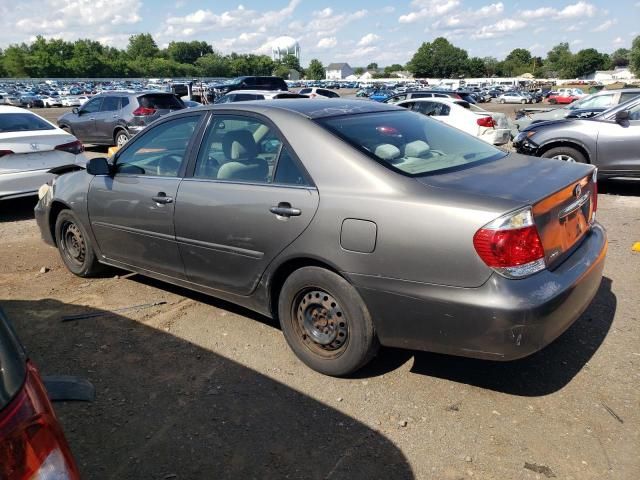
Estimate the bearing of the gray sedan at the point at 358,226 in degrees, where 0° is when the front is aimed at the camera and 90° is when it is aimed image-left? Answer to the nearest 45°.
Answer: approximately 135°

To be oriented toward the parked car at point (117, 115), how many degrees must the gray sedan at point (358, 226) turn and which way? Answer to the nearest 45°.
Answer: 0° — it already faces it

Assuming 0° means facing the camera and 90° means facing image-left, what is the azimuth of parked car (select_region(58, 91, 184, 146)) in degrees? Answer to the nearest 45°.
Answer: approximately 135°

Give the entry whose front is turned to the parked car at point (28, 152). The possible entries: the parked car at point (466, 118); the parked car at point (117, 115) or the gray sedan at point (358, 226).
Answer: the gray sedan

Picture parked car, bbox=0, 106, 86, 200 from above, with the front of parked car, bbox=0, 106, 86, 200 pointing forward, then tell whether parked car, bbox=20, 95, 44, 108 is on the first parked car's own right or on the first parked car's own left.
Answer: on the first parked car's own right

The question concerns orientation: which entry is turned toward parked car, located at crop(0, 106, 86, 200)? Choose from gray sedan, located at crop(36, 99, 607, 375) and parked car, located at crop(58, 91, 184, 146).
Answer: the gray sedan

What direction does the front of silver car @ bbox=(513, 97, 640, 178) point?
to the viewer's left

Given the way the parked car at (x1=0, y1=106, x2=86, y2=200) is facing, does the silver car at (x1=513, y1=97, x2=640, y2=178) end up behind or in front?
behind

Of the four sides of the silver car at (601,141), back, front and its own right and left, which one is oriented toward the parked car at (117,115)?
front

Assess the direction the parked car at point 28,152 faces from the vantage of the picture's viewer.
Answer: facing away from the viewer and to the left of the viewer

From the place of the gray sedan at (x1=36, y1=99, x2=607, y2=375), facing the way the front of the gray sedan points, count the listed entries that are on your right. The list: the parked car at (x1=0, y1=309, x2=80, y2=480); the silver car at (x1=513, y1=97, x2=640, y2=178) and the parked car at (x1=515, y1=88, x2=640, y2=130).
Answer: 2

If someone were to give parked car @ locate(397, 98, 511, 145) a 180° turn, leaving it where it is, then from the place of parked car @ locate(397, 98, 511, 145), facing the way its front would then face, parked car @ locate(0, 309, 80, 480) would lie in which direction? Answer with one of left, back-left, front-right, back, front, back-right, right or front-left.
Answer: front-right

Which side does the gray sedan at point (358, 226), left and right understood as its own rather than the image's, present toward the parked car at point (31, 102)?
front

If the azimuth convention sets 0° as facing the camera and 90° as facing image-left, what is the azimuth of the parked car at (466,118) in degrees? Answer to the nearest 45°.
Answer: approximately 135°

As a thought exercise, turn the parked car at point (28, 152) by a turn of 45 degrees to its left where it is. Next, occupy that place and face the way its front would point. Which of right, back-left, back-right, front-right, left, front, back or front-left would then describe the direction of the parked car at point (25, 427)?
left
